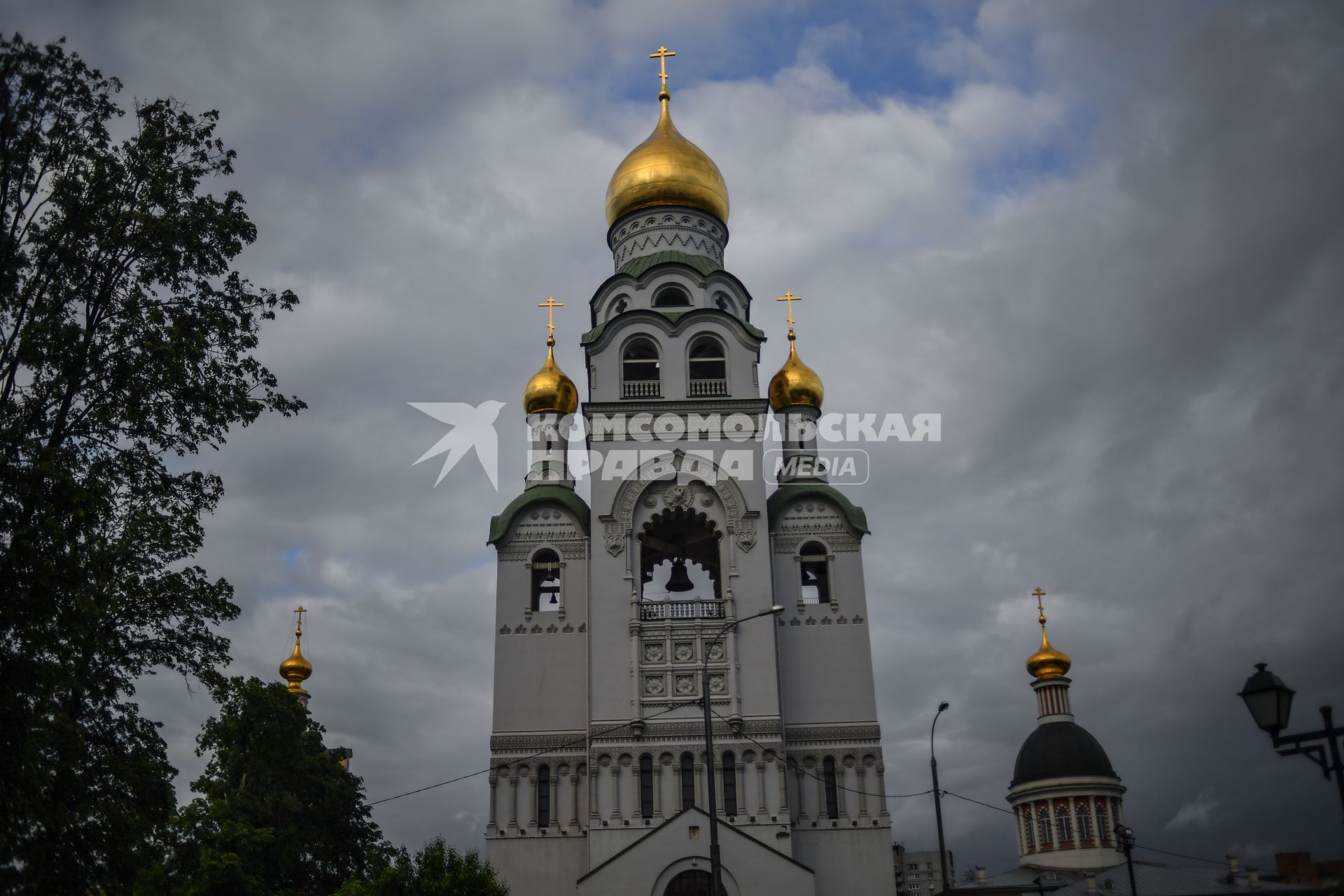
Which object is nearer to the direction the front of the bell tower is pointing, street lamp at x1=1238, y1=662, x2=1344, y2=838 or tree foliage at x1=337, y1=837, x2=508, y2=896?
the street lamp

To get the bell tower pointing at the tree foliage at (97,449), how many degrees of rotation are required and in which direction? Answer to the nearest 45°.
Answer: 0° — it already faces it

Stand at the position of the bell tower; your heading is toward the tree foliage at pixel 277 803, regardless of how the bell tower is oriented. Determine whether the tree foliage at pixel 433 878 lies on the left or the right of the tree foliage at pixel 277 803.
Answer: left

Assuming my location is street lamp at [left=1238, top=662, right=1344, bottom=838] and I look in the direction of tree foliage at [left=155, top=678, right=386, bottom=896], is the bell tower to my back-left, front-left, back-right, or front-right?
front-right

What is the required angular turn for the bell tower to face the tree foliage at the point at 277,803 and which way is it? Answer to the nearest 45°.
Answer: approximately 90° to its right

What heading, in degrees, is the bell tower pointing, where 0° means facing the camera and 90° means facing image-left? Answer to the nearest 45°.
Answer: approximately 0°

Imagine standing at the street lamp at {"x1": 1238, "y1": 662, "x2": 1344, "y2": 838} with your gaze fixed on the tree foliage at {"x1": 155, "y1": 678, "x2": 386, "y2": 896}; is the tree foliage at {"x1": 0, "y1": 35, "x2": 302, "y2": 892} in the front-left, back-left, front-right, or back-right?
front-left

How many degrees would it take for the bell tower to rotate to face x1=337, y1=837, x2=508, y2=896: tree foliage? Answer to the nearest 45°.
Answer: approximately 45° to its right

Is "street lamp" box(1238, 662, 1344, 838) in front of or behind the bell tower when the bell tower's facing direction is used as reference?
in front
